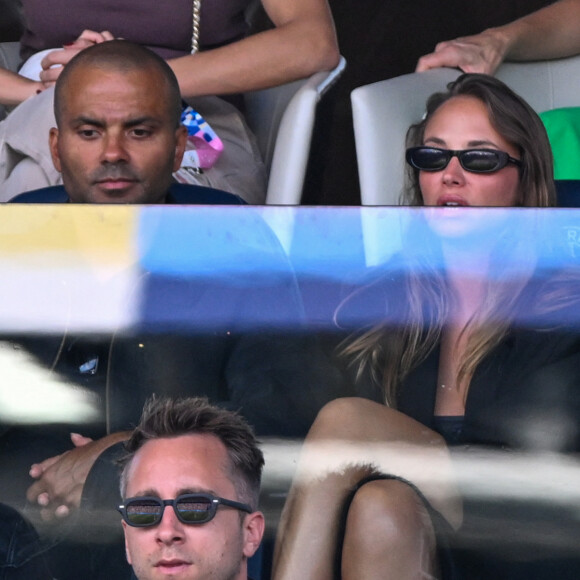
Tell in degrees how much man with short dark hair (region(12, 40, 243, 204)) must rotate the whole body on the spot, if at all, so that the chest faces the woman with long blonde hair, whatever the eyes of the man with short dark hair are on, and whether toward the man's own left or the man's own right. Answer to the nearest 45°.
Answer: approximately 45° to the man's own left

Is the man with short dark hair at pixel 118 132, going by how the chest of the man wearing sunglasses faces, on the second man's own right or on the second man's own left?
on the second man's own right

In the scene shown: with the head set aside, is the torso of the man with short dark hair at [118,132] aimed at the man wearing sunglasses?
yes

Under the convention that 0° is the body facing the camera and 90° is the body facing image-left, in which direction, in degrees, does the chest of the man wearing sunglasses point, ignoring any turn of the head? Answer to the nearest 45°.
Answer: approximately 45°

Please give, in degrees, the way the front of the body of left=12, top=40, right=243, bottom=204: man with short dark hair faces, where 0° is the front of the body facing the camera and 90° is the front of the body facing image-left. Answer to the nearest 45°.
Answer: approximately 0°
